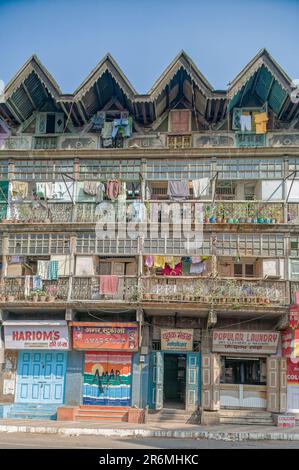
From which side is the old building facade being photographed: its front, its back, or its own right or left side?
front

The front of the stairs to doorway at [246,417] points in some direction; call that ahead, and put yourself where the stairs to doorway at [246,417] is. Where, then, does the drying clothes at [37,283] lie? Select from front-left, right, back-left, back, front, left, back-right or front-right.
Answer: right

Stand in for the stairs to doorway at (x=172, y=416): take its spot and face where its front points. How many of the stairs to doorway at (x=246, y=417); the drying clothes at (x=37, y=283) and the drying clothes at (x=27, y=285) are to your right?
2

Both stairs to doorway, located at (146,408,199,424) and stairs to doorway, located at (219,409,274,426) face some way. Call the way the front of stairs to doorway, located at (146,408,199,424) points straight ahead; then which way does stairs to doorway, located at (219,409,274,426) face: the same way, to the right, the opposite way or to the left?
the same way

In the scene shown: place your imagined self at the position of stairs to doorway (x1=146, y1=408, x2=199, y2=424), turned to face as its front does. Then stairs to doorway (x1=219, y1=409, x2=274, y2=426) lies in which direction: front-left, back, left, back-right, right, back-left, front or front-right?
left

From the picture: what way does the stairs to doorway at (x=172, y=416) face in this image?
toward the camera

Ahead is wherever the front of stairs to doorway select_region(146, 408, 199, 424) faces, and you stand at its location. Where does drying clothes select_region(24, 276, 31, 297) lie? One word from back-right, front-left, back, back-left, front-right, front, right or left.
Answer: right

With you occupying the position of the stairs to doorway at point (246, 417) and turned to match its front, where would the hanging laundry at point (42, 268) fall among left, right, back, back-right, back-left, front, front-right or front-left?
right

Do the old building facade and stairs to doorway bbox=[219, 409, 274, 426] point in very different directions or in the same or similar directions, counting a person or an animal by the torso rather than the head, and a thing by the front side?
same or similar directions

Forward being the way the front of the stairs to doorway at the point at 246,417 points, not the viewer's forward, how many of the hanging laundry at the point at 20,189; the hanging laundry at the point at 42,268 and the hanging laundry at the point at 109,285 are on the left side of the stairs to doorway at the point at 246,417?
0
